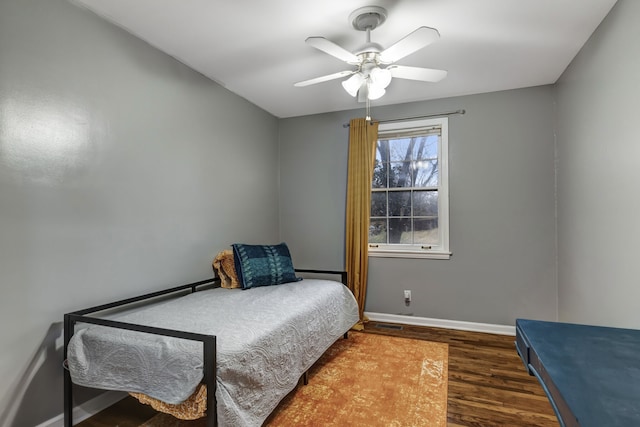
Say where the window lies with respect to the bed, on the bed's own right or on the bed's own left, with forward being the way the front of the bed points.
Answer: on the bed's own left

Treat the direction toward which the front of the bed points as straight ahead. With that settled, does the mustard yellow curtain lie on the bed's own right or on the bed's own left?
on the bed's own left

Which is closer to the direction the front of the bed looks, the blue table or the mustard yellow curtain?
the blue table

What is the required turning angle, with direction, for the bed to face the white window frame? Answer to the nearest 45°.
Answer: approximately 90° to its left

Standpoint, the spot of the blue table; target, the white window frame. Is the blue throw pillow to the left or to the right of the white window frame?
left
